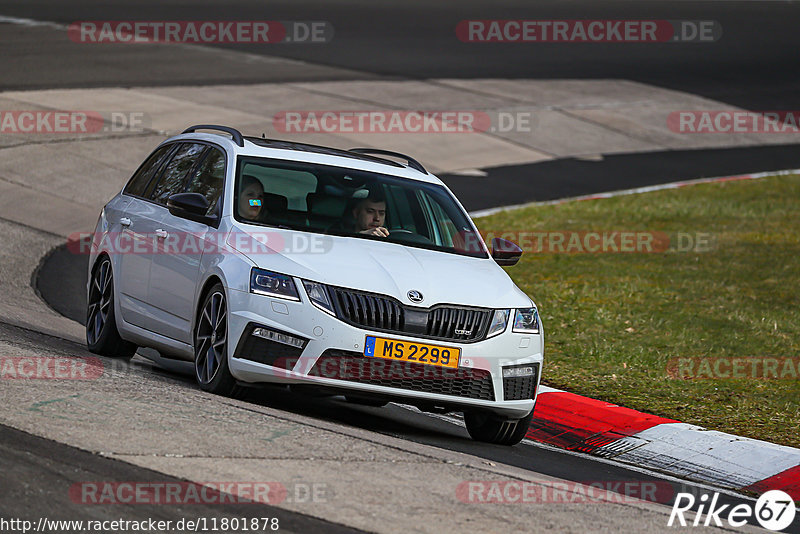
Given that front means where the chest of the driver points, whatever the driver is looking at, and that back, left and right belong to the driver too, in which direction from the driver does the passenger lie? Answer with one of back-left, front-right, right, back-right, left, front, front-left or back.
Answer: back-right

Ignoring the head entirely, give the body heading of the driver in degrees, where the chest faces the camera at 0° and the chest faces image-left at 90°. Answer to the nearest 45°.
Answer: approximately 315°

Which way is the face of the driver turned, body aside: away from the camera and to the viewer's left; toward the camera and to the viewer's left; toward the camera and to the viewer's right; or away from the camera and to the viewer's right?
toward the camera and to the viewer's right

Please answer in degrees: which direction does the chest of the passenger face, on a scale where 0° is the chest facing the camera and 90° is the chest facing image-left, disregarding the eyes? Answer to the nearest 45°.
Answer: approximately 315°

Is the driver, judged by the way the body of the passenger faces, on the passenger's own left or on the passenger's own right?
on the passenger's own left
